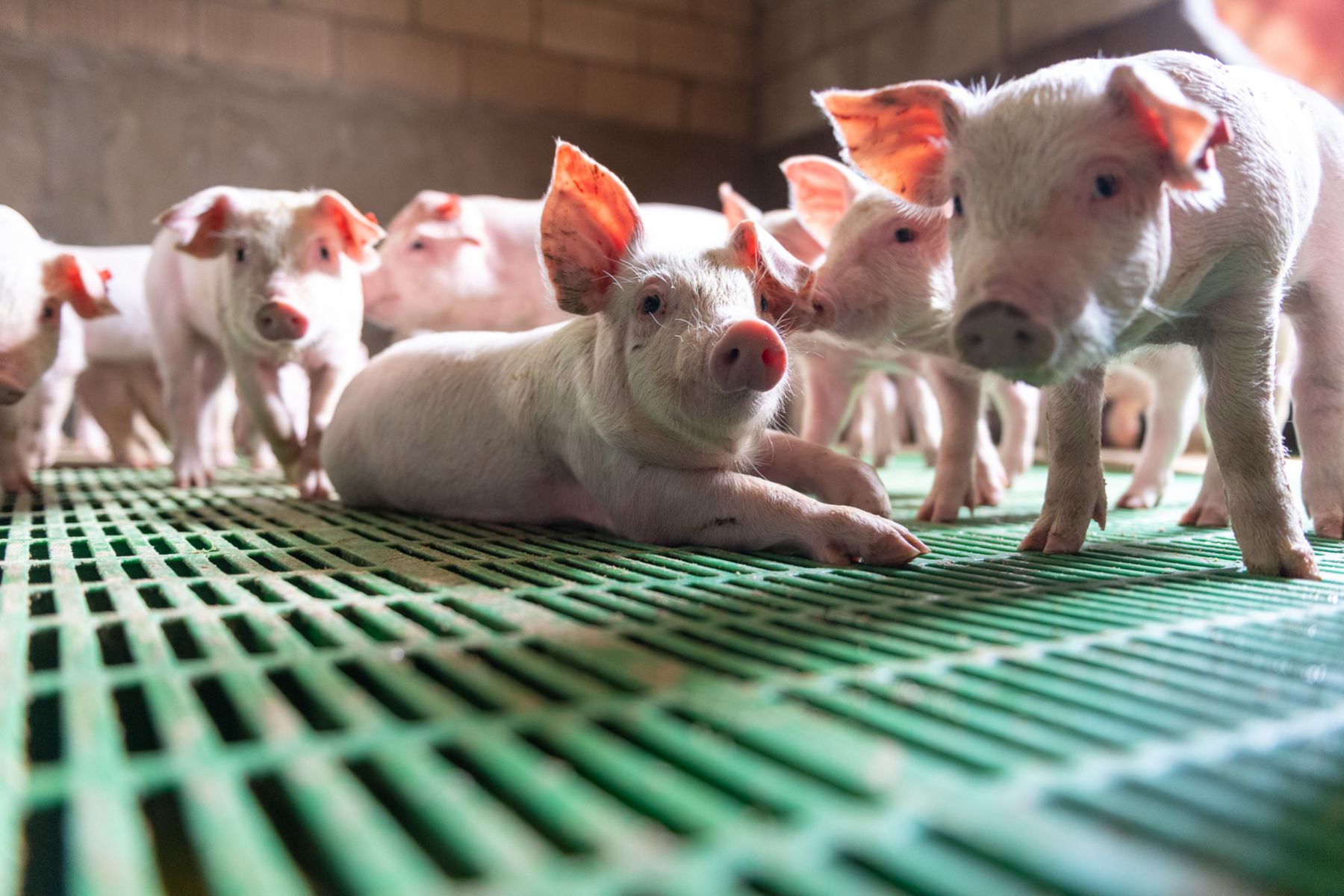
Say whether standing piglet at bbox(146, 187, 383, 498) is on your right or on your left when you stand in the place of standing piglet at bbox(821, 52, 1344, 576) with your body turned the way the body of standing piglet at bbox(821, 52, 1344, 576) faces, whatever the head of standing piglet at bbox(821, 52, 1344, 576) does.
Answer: on your right

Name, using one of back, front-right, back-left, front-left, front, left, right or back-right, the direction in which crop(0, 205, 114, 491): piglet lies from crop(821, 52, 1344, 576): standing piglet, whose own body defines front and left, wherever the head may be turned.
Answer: front-right

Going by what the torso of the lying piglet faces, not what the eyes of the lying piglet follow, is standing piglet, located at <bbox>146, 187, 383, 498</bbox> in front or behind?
behind

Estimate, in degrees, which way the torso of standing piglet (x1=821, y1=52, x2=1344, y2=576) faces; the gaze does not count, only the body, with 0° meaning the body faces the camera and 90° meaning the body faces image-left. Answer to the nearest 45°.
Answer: approximately 45°

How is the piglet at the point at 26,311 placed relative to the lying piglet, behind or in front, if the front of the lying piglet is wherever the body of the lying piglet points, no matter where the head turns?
behind

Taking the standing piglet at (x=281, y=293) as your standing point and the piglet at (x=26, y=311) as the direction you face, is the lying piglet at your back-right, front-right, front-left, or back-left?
back-left
